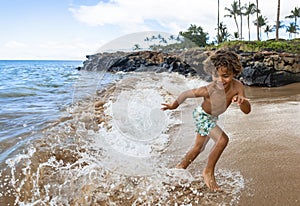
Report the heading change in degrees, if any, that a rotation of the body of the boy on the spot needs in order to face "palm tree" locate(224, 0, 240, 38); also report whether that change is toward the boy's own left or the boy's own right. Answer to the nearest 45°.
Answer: approximately 135° to the boy's own left

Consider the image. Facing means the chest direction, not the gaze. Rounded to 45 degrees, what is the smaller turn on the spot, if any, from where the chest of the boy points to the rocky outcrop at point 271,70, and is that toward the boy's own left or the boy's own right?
approximately 135° to the boy's own left

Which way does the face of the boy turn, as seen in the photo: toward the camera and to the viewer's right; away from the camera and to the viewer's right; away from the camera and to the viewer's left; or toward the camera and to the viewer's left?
toward the camera and to the viewer's left
